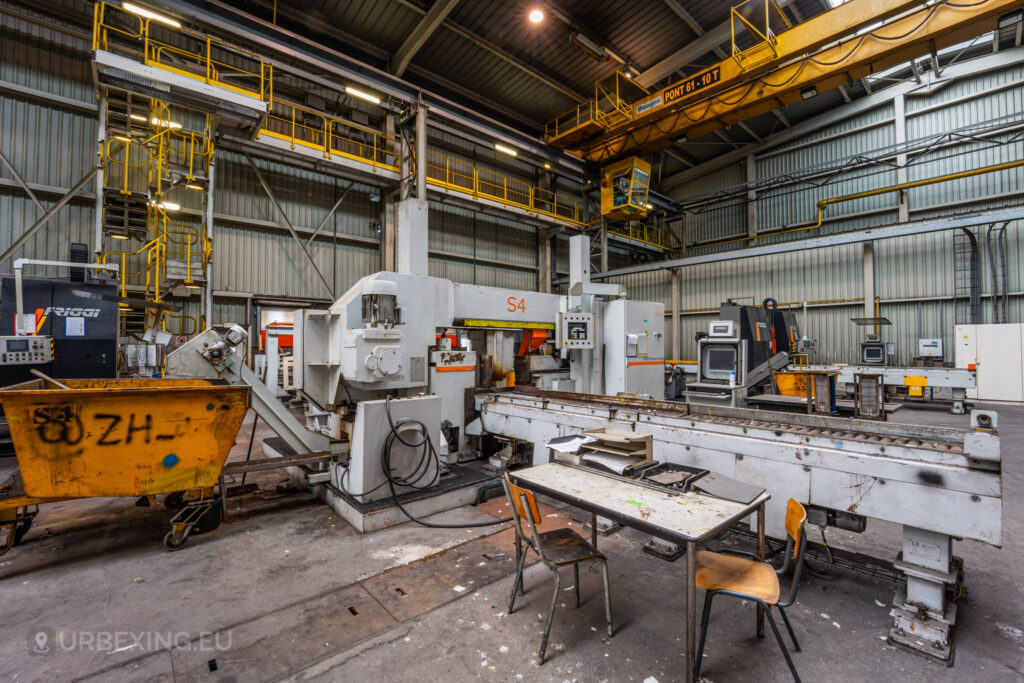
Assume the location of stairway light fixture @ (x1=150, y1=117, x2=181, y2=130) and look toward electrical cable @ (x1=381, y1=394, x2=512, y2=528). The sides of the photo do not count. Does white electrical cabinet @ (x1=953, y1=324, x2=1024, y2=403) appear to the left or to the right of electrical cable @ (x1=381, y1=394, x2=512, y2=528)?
left

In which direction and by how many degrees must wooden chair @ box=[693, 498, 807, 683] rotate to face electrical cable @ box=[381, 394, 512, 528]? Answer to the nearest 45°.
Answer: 0° — it already faces it

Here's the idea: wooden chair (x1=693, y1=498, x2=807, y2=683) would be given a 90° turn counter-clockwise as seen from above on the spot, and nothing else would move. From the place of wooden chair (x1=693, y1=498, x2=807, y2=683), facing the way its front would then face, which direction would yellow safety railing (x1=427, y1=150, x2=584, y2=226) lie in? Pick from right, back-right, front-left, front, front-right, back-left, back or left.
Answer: back-right

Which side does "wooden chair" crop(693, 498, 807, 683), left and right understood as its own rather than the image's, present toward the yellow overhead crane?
right

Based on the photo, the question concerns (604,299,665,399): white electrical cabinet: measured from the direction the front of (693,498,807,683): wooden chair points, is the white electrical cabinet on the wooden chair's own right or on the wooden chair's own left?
on the wooden chair's own right

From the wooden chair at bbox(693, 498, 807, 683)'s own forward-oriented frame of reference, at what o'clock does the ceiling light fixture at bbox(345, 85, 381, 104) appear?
The ceiling light fixture is roughly at 1 o'clock from the wooden chair.

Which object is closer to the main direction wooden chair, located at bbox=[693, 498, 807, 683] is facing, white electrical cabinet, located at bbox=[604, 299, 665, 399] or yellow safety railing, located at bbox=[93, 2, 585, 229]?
the yellow safety railing

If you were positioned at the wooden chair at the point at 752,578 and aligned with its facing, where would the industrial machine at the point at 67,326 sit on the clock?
The industrial machine is roughly at 12 o'clock from the wooden chair.

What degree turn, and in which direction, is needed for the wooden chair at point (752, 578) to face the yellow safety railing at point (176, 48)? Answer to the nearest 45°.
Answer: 0° — it already faces it

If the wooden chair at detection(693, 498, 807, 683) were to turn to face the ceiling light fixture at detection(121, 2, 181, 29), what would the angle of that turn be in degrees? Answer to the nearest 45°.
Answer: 0° — it already faces it

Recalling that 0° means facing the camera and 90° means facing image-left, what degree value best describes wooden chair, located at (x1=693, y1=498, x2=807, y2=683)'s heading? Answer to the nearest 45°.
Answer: approximately 90°
